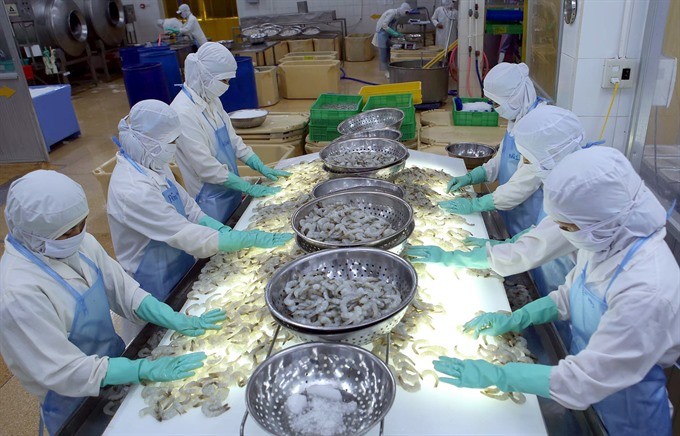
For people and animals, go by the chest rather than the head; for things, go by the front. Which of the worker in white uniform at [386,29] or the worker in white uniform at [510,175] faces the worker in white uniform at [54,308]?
the worker in white uniform at [510,175]

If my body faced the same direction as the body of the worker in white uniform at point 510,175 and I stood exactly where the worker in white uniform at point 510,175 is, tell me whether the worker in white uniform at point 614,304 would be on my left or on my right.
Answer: on my left

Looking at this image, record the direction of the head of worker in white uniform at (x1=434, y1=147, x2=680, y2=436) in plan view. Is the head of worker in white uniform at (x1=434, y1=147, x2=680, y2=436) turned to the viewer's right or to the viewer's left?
to the viewer's left

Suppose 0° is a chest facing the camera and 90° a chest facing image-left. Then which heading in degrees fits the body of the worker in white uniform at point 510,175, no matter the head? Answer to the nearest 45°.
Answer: approximately 45°

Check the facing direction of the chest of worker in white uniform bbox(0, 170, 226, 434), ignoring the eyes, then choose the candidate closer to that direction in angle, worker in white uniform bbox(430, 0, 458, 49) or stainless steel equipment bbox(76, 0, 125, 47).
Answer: the worker in white uniform

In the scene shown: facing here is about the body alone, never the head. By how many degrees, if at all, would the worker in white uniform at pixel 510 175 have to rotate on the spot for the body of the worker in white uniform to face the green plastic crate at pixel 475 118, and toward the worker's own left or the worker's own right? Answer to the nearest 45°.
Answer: approximately 135° to the worker's own right

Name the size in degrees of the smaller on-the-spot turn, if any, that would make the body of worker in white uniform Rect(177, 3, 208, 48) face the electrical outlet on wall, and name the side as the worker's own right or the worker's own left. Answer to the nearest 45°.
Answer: approximately 90° to the worker's own left
